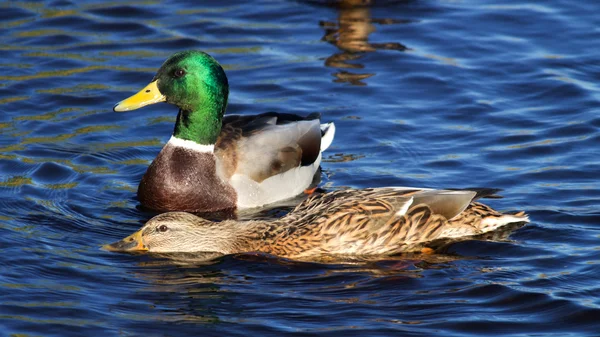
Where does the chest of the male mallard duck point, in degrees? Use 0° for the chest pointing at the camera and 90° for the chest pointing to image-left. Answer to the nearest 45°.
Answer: approximately 45°

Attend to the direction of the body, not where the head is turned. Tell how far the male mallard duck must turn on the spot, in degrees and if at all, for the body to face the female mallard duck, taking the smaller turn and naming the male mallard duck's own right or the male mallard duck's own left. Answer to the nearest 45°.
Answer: approximately 90° to the male mallard duck's own left

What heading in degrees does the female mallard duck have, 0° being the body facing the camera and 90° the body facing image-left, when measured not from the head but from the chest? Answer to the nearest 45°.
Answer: approximately 90°

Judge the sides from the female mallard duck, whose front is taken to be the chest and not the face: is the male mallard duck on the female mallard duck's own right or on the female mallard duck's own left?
on the female mallard duck's own right
